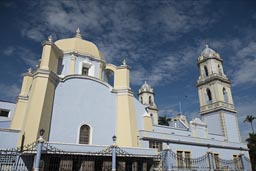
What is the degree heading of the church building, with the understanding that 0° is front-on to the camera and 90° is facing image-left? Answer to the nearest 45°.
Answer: approximately 225°
